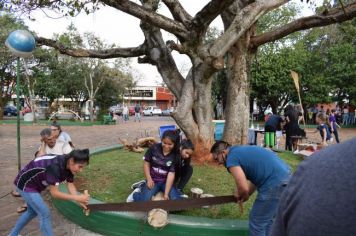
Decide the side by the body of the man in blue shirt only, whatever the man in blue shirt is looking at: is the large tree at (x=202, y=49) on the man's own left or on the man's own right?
on the man's own right

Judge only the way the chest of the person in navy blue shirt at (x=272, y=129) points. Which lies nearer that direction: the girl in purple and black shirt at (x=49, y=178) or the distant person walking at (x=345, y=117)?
the distant person walking

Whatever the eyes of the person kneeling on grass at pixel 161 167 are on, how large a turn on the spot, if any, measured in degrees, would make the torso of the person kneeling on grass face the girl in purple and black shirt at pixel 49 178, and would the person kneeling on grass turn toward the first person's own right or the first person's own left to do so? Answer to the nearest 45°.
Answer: approximately 45° to the first person's own right

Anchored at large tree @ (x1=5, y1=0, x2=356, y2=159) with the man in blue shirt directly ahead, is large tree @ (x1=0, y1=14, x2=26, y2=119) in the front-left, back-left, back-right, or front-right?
back-right

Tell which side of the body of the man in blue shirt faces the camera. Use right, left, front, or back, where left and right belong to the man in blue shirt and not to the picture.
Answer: left

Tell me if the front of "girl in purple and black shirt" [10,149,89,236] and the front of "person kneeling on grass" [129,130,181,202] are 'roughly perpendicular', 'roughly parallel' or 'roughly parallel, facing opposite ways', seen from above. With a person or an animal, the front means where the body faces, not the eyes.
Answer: roughly perpendicular

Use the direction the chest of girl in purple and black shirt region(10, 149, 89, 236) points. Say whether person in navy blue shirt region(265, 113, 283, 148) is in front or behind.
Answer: in front

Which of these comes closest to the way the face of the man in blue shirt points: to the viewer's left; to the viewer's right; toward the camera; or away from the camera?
to the viewer's left

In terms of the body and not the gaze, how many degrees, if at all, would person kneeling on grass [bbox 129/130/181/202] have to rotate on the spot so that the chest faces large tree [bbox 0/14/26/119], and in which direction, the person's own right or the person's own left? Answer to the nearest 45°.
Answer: approximately 135° to the person's own right
